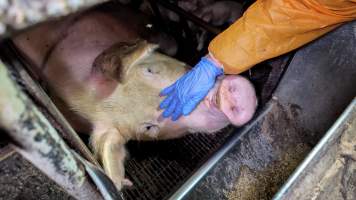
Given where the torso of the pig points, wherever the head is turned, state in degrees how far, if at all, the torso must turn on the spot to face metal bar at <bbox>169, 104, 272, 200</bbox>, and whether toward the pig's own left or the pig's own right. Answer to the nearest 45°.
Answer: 0° — it already faces it

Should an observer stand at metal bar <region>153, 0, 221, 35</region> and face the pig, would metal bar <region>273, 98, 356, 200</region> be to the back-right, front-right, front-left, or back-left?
front-left

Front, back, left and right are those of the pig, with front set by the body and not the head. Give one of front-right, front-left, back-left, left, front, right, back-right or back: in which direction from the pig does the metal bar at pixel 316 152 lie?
front

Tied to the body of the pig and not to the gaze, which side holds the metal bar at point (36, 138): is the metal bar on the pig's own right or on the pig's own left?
on the pig's own right

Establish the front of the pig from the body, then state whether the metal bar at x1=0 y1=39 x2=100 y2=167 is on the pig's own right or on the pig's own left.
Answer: on the pig's own right

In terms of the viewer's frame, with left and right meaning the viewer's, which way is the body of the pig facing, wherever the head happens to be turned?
facing the viewer and to the right of the viewer

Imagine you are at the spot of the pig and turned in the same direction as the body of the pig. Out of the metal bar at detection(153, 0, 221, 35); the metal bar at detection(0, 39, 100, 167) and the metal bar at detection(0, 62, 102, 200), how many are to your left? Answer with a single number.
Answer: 1

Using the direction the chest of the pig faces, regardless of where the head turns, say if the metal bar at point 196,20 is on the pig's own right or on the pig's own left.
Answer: on the pig's own left
